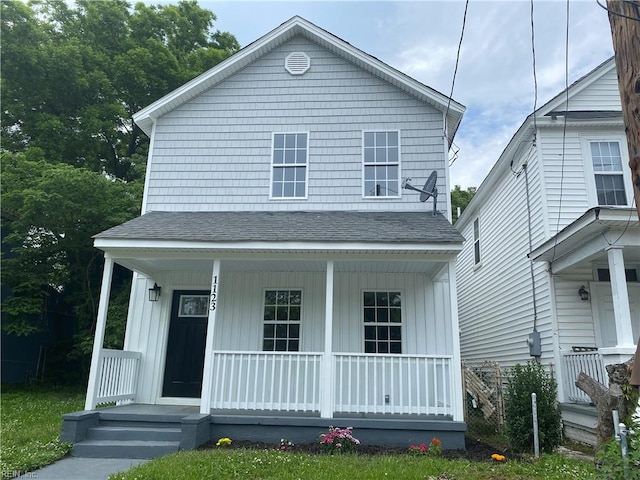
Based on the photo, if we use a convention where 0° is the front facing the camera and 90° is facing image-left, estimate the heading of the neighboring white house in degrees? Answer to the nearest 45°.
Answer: approximately 315°

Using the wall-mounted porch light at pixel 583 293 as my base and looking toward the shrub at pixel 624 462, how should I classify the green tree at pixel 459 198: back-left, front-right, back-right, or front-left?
back-right

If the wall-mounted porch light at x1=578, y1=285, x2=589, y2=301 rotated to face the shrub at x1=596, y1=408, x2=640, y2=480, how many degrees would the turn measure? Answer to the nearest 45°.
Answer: approximately 45° to its right

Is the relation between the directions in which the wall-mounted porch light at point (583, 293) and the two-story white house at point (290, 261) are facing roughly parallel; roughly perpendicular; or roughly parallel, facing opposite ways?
roughly parallel

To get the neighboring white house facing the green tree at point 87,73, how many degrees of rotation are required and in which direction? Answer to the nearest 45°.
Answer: approximately 135° to its right

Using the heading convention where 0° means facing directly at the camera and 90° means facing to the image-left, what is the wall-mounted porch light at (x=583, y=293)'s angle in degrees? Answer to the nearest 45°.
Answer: approximately 315°

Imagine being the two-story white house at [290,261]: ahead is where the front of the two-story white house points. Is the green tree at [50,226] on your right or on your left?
on your right

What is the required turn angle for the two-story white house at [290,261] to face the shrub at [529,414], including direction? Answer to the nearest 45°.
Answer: approximately 45° to its left

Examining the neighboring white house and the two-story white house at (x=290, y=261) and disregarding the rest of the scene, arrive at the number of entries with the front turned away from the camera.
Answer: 0

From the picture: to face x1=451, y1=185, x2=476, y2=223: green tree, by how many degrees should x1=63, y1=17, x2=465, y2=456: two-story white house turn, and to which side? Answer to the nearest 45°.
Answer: approximately 135° to its left

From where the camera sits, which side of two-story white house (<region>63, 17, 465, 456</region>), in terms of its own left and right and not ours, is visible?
front

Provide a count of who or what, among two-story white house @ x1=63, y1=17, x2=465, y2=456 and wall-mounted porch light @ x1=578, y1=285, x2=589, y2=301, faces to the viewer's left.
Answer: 0

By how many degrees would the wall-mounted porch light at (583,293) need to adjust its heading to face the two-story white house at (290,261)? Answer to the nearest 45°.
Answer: approximately 90° to its right

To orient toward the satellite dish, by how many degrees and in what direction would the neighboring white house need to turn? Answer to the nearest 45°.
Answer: approximately 90° to its right

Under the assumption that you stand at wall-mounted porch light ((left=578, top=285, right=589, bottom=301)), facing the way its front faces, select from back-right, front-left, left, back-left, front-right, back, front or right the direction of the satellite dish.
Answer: right

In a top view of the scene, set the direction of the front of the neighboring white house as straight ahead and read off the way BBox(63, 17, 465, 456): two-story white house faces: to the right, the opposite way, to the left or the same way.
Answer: the same way
